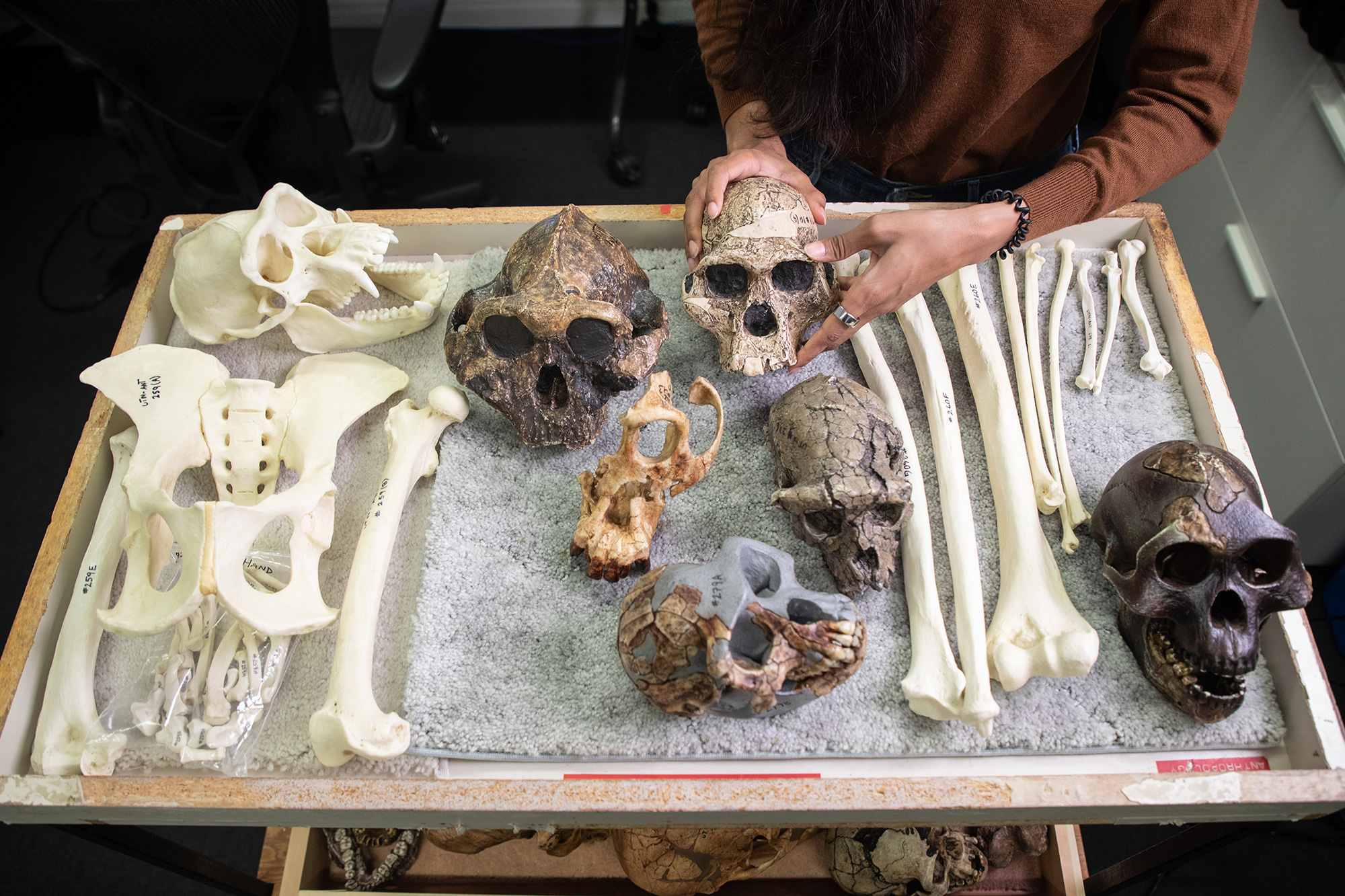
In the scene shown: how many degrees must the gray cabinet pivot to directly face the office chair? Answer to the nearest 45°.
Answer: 0° — it already faces it

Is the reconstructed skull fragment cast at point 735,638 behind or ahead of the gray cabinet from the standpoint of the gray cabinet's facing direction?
ahead

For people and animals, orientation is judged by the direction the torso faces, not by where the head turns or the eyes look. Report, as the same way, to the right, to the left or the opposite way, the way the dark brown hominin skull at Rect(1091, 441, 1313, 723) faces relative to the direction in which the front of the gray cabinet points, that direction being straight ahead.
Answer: to the left

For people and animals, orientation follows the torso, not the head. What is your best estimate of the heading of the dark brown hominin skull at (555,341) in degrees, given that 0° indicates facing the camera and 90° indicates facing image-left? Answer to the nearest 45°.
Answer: approximately 0°

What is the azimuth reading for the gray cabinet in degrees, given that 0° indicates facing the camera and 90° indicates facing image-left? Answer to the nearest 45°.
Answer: approximately 45°

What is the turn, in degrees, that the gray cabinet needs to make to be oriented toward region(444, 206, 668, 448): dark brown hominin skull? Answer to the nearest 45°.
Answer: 0° — it already faces it

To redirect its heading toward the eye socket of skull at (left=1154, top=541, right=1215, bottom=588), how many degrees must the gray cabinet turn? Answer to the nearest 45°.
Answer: approximately 45° to its left

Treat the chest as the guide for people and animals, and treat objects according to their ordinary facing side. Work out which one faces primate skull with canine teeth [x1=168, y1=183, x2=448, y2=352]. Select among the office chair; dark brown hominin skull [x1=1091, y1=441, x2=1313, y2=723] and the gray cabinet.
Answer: the gray cabinet
